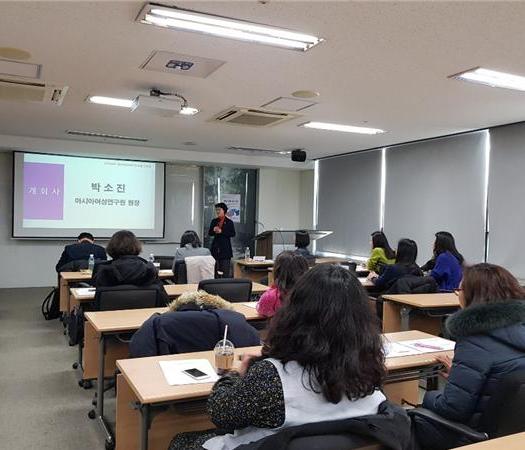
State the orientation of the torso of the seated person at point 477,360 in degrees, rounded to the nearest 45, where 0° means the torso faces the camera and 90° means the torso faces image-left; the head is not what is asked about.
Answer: approximately 135°

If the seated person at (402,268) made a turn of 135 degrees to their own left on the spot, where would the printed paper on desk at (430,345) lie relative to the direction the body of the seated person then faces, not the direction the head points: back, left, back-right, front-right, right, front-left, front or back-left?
front

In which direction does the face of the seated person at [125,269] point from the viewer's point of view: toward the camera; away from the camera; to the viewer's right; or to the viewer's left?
away from the camera

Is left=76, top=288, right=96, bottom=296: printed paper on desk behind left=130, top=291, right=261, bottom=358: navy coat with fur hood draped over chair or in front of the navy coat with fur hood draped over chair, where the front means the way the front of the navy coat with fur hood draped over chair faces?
in front

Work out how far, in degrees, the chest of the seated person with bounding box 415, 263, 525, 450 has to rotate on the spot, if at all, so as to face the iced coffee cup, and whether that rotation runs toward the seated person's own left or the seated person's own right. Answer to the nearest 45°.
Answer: approximately 45° to the seated person's own left

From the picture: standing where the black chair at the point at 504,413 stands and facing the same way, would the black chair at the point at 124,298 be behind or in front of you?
in front

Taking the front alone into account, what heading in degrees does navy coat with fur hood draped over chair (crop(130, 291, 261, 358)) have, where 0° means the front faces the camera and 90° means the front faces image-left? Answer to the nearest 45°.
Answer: approximately 180°

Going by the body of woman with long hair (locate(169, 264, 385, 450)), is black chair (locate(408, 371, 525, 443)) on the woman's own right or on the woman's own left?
on the woman's own right

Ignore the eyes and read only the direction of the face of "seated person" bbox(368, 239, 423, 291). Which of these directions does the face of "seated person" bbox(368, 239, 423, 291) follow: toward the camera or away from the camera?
away from the camera

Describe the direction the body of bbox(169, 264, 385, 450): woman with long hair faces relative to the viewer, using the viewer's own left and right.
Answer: facing away from the viewer and to the left of the viewer

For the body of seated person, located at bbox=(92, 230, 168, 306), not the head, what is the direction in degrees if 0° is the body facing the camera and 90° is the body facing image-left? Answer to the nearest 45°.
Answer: approximately 180°

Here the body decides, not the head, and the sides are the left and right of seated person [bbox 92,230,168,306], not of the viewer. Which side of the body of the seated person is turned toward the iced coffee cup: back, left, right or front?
back

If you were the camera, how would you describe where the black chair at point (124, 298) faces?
facing away from the viewer
